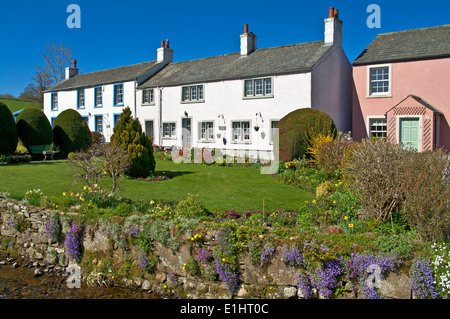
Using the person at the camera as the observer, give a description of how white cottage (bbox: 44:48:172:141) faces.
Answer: facing the viewer and to the left of the viewer

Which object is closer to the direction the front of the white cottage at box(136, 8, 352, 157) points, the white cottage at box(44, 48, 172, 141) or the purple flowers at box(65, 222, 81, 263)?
the purple flowers

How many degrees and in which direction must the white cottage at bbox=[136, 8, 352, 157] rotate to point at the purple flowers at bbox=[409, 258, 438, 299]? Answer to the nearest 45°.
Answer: approximately 45° to its left

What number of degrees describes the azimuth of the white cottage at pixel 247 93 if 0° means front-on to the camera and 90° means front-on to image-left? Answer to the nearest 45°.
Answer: approximately 45°

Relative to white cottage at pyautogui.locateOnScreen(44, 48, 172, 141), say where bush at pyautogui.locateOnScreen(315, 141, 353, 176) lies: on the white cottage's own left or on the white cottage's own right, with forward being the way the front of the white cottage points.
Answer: on the white cottage's own left

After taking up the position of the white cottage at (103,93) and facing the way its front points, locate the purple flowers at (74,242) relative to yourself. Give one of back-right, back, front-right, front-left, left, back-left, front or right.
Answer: front-left

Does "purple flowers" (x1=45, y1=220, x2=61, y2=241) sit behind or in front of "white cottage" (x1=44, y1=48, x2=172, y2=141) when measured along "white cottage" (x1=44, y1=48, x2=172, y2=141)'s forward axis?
in front

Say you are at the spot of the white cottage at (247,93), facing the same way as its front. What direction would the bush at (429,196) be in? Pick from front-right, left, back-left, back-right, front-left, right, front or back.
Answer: front-left

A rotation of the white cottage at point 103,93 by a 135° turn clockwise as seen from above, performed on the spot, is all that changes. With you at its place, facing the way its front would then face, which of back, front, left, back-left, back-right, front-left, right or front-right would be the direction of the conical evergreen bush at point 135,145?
back

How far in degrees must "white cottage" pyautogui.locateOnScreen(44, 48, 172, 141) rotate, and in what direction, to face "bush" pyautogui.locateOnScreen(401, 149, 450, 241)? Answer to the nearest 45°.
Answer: approximately 45° to its left

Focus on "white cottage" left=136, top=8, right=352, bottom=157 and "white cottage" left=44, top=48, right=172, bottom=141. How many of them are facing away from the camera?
0

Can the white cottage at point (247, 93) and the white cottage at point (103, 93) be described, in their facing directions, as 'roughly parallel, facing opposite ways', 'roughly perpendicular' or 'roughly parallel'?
roughly parallel

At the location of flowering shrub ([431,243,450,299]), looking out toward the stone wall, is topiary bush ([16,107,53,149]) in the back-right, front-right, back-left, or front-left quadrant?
front-right
